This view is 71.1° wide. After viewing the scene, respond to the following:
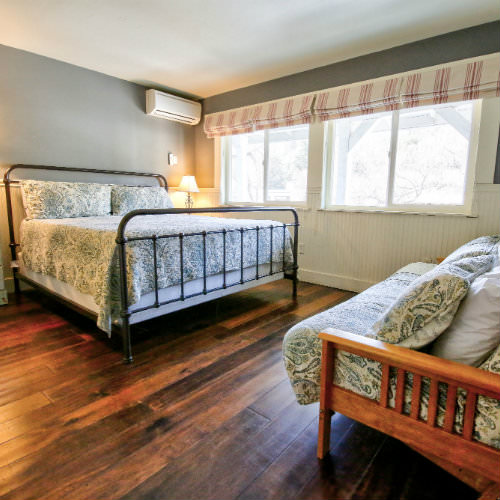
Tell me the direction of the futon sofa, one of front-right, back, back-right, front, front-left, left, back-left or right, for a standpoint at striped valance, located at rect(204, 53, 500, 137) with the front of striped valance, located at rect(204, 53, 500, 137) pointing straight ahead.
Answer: front-left

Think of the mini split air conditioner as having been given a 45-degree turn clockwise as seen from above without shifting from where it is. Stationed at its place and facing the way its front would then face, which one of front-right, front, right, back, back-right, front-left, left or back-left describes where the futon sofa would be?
front

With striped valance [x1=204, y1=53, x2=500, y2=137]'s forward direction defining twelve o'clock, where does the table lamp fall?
The table lamp is roughly at 2 o'clock from the striped valance.

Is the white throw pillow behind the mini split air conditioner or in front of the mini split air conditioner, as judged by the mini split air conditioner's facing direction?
in front

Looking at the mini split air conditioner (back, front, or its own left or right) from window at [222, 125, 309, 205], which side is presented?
front

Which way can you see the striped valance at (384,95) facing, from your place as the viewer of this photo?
facing the viewer and to the left of the viewer

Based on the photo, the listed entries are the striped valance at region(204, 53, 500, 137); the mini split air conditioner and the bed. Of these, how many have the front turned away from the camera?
0

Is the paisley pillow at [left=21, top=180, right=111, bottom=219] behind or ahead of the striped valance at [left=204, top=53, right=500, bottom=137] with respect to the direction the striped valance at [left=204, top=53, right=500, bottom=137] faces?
ahead

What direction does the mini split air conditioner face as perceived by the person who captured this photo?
facing the viewer and to the right of the viewer

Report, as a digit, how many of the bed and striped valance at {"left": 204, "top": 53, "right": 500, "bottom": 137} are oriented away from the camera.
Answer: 0

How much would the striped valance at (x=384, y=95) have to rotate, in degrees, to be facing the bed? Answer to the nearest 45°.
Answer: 0° — it already faces it

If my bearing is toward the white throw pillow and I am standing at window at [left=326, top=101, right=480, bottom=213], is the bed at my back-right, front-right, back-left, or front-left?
front-right

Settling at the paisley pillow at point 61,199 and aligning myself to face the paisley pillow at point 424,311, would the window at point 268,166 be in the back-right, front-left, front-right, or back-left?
front-left

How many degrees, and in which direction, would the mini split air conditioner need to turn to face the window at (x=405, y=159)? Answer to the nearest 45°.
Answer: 0° — it already faces it

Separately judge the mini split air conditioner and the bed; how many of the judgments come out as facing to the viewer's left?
0
